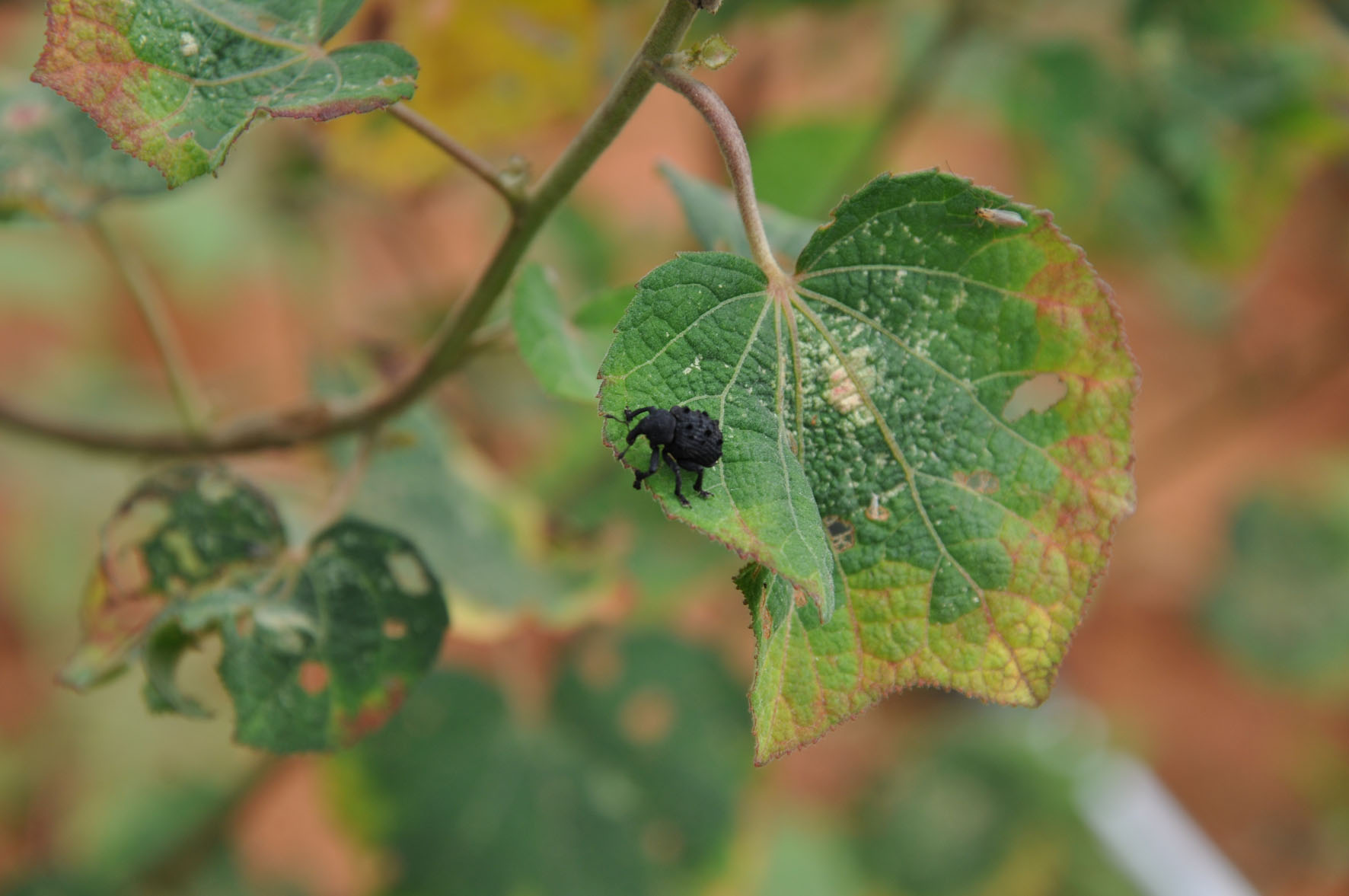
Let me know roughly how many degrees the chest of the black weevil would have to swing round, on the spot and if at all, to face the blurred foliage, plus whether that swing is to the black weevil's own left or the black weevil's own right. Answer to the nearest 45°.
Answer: approximately 45° to the black weevil's own right

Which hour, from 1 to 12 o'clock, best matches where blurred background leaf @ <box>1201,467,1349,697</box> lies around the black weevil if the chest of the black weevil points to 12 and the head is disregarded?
The blurred background leaf is roughly at 4 o'clock from the black weevil.

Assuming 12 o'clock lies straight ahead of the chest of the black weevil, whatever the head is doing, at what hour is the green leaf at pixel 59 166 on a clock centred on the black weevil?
The green leaf is roughly at 1 o'clock from the black weevil.

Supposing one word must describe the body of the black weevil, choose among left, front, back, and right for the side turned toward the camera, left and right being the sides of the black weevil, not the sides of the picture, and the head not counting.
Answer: left
